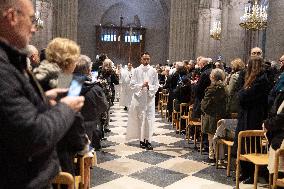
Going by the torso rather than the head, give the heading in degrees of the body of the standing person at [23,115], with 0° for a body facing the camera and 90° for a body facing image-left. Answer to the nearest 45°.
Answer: approximately 270°

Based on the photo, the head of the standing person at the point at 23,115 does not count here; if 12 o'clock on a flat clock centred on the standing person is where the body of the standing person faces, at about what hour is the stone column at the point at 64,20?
The stone column is roughly at 9 o'clock from the standing person.

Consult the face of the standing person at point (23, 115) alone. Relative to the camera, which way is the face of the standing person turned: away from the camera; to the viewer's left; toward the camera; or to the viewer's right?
to the viewer's right

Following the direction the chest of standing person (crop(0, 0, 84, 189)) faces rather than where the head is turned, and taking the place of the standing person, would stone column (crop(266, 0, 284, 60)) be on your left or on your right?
on your left

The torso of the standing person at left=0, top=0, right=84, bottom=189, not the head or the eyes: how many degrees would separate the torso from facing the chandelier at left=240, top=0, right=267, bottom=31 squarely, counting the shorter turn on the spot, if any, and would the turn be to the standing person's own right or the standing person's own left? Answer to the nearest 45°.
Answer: approximately 45° to the standing person's own left

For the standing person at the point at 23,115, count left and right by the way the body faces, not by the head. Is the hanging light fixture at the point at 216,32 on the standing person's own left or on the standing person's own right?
on the standing person's own left

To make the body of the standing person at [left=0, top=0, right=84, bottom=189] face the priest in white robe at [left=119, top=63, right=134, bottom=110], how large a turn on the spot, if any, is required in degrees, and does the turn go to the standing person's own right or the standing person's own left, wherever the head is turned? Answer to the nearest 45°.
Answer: approximately 90° to the standing person's own left

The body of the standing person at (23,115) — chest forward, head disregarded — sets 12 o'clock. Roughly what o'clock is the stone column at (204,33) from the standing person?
The stone column is roughly at 10 o'clock from the standing person.
